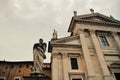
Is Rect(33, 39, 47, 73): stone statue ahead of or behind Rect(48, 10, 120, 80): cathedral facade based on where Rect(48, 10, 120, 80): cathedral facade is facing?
ahead

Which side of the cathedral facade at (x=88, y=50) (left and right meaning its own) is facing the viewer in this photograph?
front
